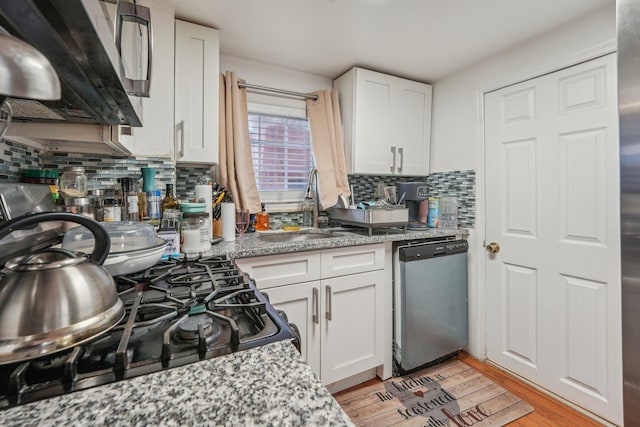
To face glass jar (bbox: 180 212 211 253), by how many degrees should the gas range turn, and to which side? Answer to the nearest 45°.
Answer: approximately 90° to its left

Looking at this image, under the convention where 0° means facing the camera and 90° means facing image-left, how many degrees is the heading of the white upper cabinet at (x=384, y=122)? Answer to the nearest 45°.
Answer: approximately 315°

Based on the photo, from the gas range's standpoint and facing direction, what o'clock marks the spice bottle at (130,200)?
The spice bottle is roughly at 9 o'clock from the gas range.

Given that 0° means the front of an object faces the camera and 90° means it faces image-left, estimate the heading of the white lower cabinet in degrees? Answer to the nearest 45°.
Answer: approximately 315°

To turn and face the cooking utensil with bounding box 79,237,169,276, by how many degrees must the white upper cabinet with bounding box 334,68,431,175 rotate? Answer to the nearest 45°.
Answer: approximately 90° to its right

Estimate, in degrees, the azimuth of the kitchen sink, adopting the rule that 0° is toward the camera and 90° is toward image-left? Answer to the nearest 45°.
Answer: approximately 0°

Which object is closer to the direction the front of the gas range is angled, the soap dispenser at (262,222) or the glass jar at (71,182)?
the soap dispenser

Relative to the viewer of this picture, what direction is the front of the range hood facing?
facing to the right of the viewer

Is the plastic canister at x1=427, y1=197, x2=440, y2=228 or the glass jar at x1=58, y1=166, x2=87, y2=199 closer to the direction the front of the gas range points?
the plastic canister
